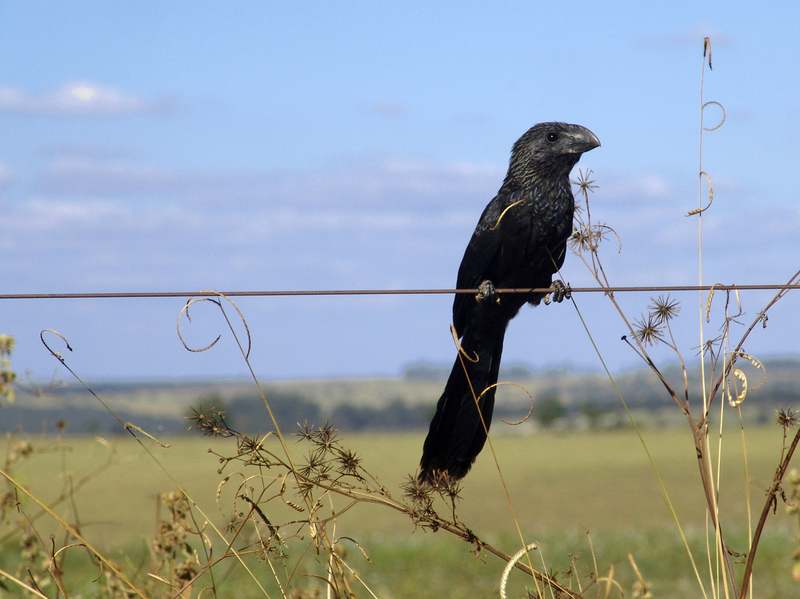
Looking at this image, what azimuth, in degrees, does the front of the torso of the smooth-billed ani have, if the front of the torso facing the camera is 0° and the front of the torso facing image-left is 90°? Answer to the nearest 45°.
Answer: approximately 315°
